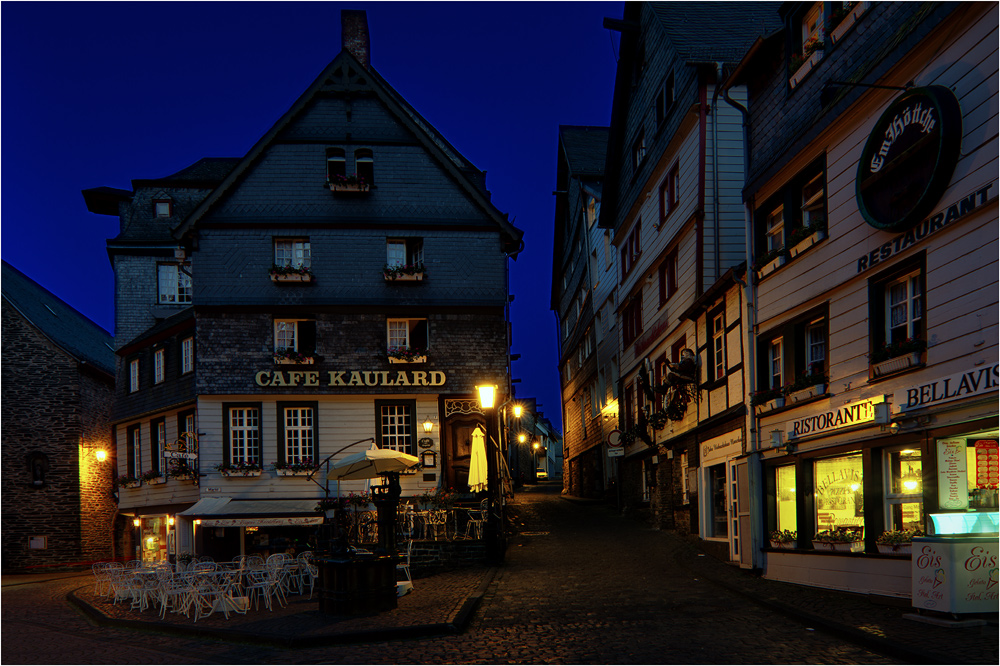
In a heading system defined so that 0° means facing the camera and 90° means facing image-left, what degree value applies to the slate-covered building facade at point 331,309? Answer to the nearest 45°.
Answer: approximately 0°

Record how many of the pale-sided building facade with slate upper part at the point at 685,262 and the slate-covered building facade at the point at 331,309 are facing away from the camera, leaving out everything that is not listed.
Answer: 0

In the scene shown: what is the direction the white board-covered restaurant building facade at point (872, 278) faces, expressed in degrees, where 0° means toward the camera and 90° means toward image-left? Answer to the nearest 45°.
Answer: approximately 45°

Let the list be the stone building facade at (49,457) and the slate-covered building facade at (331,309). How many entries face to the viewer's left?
0

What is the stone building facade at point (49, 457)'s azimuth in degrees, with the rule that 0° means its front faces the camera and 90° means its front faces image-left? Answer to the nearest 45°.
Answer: approximately 315°
